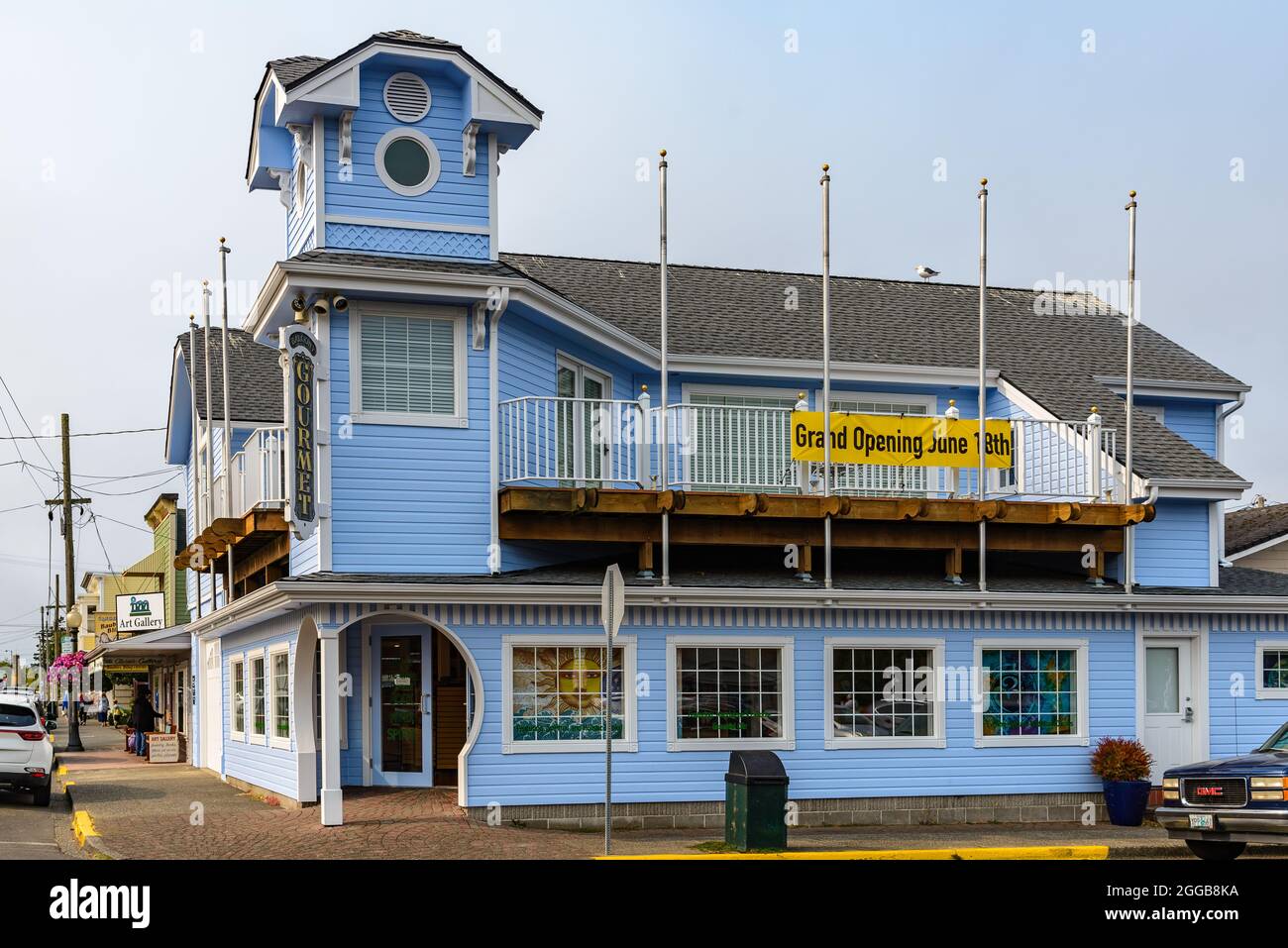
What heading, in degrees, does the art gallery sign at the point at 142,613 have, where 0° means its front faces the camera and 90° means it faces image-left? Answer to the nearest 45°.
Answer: approximately 0°

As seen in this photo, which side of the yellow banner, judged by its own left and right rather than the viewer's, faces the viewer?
front

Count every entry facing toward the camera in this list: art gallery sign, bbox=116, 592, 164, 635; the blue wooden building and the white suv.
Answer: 2

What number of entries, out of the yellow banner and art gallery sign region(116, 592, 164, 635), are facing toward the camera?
2

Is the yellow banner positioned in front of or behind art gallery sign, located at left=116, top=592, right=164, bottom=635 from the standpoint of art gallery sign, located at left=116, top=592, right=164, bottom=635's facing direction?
in front

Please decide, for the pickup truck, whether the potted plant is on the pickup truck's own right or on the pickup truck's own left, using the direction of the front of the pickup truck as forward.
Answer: on the pickup truck's own right

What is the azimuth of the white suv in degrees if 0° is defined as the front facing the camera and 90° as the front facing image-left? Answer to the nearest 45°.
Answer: approximately 180°

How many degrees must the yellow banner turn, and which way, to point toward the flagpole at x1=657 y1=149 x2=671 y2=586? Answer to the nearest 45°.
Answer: approximately 45° to its right
